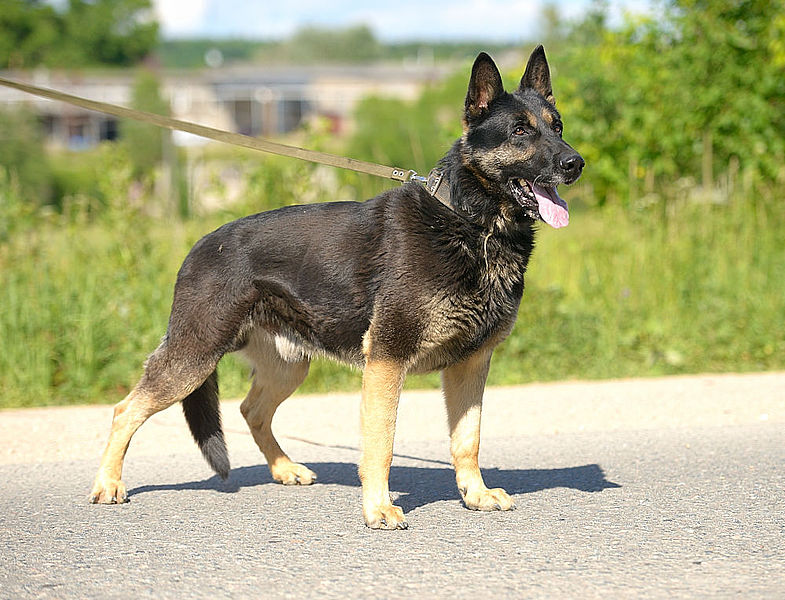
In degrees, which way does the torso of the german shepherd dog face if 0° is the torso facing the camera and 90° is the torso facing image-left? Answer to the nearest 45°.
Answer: approximately 315°
